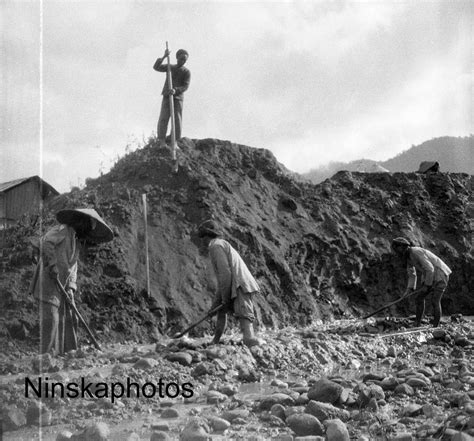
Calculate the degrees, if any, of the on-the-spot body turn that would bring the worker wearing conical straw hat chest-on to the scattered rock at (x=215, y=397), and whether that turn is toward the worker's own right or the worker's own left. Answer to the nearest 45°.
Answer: approximately 45° to the worker's own right

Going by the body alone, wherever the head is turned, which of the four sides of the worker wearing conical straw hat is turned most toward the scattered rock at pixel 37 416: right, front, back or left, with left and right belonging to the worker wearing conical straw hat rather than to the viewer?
right

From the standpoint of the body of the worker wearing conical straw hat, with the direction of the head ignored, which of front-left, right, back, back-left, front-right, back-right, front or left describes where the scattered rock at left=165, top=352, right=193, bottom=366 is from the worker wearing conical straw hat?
front-right

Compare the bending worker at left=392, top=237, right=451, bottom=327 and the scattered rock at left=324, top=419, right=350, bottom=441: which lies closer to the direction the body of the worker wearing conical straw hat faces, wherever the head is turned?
the bending worker

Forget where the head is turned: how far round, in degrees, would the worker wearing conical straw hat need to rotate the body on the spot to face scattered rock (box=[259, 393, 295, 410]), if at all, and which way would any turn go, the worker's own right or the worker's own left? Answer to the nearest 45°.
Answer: approximately 45° to the worker's own right

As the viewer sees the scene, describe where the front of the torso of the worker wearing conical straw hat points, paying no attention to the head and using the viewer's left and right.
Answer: facing to the right of the viewer

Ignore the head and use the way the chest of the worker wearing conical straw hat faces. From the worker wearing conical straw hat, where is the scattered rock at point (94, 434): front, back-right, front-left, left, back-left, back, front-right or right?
right

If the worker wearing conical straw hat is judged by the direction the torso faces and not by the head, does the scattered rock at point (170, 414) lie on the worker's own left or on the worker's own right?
on the worker's own right

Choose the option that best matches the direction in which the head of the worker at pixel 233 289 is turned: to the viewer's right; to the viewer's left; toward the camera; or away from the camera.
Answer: to the viewer's left

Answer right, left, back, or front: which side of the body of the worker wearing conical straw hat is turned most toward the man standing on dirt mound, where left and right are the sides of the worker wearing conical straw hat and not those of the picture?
left

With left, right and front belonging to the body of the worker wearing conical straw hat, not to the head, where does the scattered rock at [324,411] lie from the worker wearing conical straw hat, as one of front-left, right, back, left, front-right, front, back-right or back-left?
front-right

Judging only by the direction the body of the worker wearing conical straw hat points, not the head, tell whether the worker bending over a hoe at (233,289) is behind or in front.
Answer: in front

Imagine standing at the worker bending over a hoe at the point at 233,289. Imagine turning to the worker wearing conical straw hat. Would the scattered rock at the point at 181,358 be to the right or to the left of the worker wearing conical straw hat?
left

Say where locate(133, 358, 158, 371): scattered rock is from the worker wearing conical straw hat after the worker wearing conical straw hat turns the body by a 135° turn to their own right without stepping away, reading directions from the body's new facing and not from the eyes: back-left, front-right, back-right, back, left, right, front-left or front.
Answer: left

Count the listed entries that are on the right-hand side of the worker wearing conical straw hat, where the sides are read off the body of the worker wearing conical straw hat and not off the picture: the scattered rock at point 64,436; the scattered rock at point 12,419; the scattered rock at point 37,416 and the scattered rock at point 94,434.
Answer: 4

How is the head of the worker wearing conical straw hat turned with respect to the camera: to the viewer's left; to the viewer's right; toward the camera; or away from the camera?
to the viewer's right

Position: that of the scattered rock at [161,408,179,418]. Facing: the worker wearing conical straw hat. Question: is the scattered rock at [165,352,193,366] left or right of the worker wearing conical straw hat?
right
